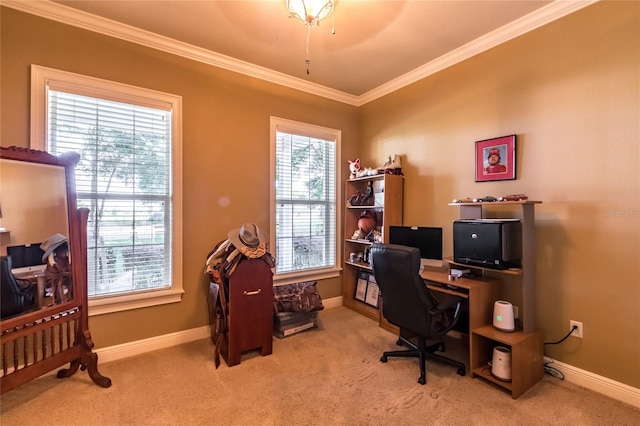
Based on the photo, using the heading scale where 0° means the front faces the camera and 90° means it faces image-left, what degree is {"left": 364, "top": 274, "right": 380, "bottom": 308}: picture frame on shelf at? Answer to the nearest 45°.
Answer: approximately 45°

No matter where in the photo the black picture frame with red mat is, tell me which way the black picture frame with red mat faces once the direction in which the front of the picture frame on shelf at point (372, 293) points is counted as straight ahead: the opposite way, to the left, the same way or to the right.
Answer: the same way

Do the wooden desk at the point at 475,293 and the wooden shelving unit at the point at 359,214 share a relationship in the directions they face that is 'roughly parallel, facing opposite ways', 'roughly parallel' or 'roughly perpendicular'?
roughly parallel

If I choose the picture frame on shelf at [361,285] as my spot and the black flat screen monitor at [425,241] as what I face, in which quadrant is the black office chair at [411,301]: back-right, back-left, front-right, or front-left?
front-right

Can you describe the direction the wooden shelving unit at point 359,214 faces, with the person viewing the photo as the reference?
facing the viewer and to the left of the viewer

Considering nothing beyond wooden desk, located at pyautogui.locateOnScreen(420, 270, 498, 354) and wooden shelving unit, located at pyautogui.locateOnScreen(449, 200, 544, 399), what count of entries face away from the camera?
0

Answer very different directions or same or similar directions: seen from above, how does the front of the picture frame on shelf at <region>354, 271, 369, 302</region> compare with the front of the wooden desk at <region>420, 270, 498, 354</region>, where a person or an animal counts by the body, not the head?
same or similar directions

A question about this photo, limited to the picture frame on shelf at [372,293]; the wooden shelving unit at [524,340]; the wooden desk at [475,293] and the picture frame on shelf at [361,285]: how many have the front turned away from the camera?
0

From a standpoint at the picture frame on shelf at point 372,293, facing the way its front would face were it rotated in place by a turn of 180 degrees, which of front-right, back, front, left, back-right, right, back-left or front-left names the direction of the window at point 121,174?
back

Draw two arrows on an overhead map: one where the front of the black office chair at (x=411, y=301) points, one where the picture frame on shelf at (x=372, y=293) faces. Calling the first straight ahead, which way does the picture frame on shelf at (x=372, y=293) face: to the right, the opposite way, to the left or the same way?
the opposite way

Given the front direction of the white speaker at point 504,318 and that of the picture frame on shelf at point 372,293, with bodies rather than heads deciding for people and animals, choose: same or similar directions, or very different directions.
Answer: same or similar directions

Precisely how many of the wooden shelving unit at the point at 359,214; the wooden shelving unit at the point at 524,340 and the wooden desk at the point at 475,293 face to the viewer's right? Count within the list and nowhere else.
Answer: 0

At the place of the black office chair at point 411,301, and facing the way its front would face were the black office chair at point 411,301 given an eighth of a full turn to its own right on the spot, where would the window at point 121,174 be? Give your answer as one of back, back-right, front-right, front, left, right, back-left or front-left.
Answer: back

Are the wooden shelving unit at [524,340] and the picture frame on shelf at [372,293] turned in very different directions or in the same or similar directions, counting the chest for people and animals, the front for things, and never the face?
same or similar directions

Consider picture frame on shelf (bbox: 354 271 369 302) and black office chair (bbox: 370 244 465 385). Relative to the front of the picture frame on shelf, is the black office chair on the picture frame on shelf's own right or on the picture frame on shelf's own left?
on the picture frame on shelf's own left

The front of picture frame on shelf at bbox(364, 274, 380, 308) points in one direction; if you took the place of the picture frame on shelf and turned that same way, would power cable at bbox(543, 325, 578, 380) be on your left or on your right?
on your left

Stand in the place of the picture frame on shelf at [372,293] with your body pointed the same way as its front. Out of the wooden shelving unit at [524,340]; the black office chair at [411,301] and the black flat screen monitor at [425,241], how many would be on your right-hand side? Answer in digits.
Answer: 0

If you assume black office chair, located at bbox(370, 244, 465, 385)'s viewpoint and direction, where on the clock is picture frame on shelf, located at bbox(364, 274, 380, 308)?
The picture frame on shelf is roughly at 10 o'clock from the black office chair.

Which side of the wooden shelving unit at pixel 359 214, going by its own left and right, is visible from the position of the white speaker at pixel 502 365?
left

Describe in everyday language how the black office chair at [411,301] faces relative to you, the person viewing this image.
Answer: facing away from the viewer and to the right of the viewer

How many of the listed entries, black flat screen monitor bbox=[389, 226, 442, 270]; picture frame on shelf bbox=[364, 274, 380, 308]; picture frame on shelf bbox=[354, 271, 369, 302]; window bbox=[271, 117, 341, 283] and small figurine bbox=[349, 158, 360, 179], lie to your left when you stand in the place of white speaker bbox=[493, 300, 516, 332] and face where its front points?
0
